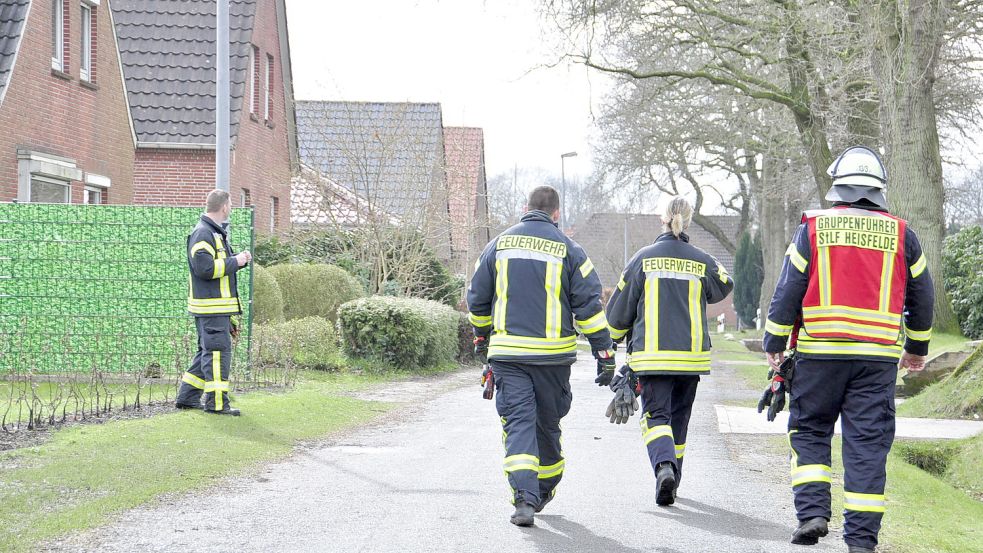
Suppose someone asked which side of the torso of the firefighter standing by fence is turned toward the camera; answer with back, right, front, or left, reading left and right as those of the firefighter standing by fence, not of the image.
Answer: right

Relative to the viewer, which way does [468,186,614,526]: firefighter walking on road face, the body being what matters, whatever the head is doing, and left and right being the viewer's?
facing away from the viewer

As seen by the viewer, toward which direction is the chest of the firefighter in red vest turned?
away from the camera

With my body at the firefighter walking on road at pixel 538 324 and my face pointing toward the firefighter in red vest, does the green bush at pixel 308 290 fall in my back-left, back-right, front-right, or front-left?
back-left

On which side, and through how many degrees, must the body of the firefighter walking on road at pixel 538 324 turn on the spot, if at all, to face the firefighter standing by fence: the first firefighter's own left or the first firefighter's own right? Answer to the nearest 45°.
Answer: approximately 45° to the first firefighter's own left

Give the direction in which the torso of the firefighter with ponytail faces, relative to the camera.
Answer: away from the camera

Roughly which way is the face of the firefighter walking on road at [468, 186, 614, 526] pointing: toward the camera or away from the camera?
away from the camera

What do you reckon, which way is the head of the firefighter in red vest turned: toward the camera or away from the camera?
away from the camera

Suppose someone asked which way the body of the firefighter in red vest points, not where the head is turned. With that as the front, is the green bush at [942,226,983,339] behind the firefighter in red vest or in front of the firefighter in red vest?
in front
